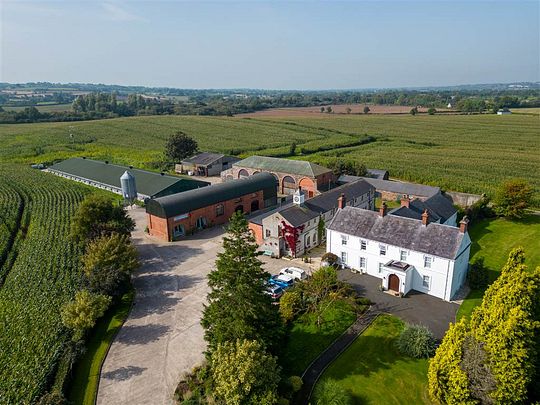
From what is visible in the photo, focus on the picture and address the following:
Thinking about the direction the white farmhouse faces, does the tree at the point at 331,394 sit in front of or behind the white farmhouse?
in front

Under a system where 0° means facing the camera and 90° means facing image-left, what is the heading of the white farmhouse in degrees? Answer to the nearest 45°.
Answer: approximately 45°

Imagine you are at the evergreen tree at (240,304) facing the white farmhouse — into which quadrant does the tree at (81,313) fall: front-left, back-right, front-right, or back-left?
back-left

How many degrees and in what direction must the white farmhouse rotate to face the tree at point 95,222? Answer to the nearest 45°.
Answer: approximately 45° to its right

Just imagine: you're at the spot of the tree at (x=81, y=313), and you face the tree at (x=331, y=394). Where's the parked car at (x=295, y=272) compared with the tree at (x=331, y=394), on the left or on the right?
left

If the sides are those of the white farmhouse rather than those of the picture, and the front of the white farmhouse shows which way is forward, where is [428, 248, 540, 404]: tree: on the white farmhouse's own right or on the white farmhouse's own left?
on the white farmhouse's own left

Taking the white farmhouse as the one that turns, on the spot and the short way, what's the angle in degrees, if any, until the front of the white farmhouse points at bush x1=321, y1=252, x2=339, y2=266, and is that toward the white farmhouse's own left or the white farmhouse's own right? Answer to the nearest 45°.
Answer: approximately 45° to the white farmhouse's own right

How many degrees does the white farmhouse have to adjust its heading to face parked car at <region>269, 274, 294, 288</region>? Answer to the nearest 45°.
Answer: approximately 45° to its right
